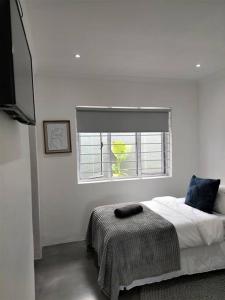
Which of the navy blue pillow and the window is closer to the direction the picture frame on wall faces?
the navy blue pillow

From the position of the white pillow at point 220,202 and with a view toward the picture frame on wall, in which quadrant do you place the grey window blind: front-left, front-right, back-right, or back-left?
front-right

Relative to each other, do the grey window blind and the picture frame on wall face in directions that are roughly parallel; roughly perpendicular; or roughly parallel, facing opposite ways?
roughly parallel

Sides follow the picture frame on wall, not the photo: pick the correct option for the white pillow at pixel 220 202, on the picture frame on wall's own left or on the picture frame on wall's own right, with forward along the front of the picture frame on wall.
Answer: on the picture frame on wall's own left

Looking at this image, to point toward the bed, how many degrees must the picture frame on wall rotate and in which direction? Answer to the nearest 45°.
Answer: approximately 45° to its left

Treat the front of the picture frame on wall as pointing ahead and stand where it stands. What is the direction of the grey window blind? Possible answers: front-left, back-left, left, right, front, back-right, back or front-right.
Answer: left

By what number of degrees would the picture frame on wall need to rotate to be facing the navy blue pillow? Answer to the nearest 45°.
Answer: approximately 45° to its left

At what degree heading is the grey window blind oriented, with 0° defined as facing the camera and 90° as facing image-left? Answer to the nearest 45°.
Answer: approximately 0°

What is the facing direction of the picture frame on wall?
toward the camera

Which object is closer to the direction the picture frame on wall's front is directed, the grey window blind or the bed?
the bed

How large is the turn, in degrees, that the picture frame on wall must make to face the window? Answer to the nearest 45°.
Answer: approximately 90° to its left

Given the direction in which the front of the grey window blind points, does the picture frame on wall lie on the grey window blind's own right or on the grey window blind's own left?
on the grey window blind's own right

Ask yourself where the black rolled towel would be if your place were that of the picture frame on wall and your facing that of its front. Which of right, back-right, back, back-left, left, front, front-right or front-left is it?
front-left

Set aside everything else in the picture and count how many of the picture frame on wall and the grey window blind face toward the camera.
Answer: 2
